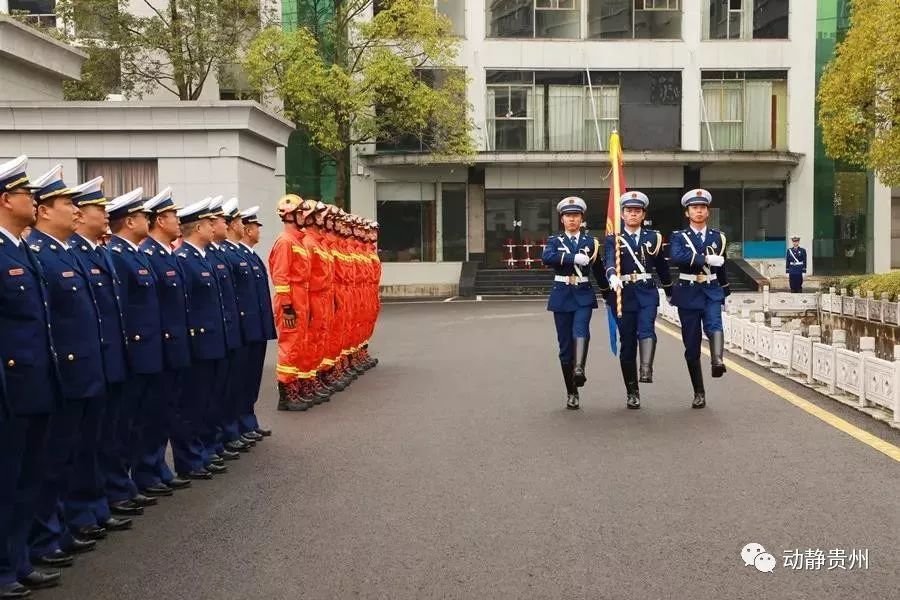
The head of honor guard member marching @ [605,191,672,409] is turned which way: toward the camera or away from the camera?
toward the camera

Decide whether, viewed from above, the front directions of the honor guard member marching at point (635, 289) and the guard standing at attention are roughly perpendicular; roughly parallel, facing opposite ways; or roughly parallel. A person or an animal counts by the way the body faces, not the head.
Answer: roughly parallel

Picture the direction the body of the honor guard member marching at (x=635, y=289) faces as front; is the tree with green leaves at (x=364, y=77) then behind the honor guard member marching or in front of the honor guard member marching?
behind

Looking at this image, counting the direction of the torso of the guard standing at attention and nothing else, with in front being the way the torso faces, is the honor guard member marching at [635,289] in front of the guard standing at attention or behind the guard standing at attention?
in front

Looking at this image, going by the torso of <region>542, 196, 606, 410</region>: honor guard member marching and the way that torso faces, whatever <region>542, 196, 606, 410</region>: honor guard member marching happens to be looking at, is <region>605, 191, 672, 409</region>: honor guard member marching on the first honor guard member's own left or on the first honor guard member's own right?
on the first honor guard member's own left

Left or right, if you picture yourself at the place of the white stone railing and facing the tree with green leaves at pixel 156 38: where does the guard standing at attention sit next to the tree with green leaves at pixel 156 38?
right

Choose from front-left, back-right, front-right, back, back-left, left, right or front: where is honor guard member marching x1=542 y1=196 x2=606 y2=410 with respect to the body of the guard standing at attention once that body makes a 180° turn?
back

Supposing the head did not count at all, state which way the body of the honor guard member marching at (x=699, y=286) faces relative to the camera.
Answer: toward the camera

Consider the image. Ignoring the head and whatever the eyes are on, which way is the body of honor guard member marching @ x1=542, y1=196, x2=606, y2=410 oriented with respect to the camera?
toward the camera

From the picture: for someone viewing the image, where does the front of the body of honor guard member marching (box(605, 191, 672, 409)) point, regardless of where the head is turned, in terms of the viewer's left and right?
facing the viewer

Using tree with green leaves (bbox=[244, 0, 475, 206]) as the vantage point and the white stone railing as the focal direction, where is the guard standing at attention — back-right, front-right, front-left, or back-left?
front-left

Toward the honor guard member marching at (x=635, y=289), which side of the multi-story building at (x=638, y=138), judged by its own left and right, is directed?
front

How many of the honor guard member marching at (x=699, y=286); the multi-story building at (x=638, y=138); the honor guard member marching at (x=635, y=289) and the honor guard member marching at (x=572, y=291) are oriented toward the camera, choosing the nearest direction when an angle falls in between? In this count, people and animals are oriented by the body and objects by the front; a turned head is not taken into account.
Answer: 4

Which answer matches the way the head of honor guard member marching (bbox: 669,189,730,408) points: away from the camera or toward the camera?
toward the camera

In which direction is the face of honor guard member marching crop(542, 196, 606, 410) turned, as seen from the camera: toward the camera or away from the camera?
toward the camera

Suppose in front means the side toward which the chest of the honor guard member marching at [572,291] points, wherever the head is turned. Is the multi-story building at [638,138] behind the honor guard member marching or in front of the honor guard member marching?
behind

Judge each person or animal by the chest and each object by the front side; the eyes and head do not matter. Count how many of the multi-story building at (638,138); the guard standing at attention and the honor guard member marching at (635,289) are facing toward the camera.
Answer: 3

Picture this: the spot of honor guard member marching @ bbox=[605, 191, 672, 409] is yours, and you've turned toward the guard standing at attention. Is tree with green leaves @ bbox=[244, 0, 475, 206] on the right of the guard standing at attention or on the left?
left
